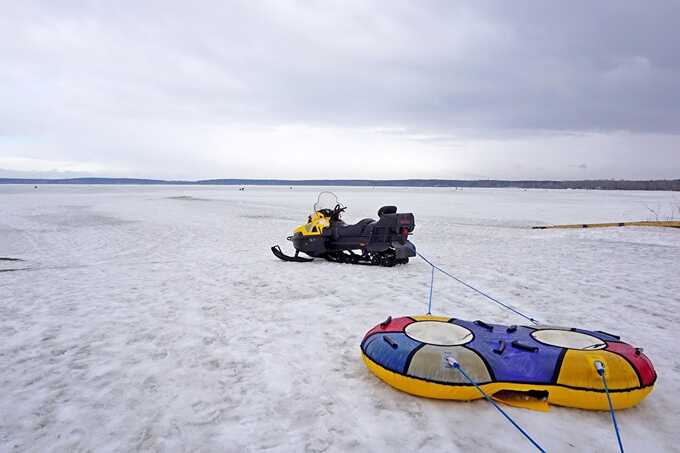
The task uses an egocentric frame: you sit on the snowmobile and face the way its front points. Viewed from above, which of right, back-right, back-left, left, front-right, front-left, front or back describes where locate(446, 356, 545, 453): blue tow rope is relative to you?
left

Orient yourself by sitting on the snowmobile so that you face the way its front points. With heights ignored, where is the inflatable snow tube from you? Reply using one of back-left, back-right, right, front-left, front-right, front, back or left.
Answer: left

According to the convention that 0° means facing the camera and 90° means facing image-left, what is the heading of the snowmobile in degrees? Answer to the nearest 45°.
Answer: approximately 90°
